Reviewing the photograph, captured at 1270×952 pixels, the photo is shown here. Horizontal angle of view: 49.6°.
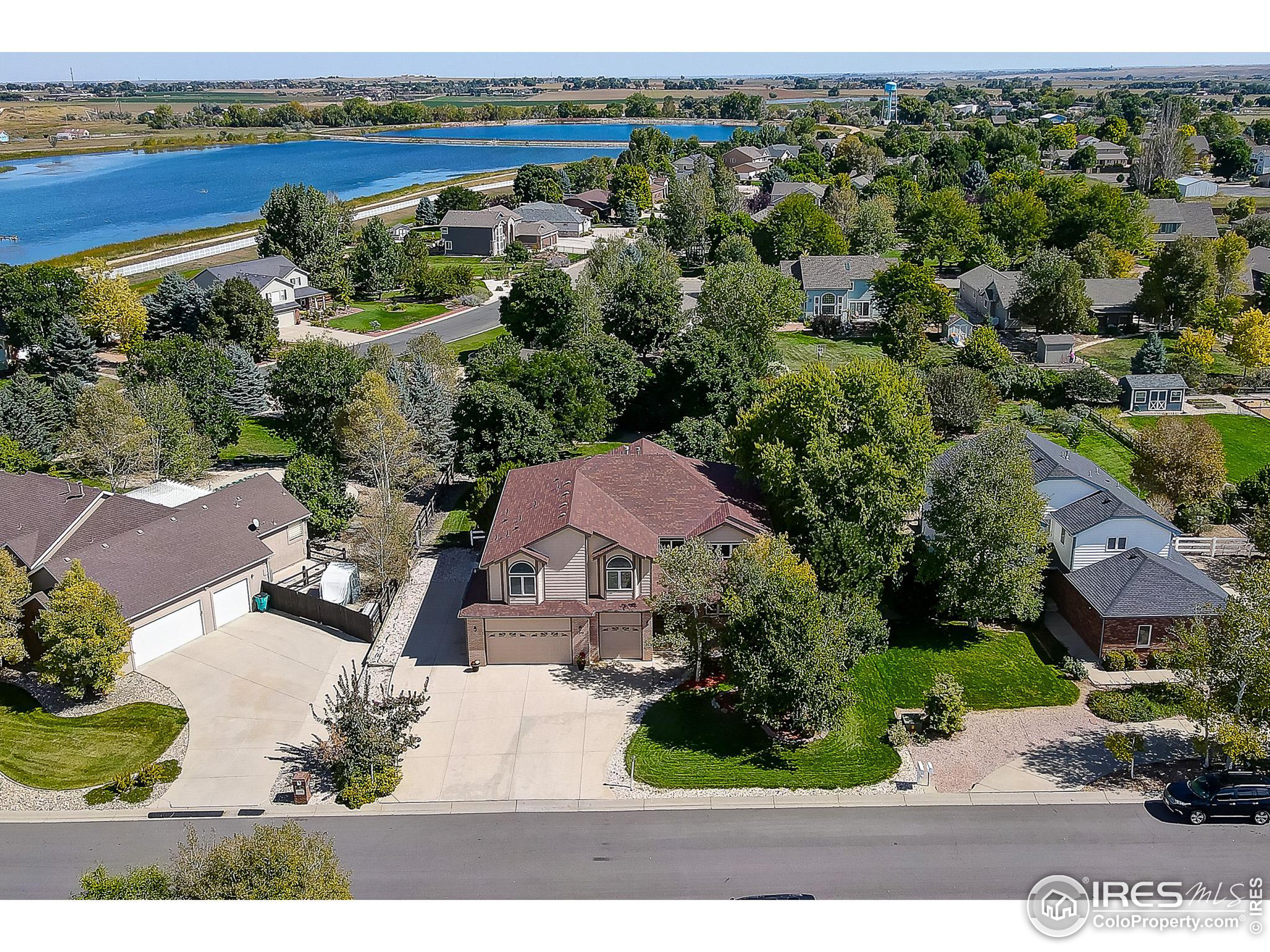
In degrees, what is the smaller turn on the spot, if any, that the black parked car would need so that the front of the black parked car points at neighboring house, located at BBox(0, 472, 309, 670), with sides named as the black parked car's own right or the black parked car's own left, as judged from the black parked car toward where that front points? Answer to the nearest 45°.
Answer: approximately 45° to the black parked car's own right

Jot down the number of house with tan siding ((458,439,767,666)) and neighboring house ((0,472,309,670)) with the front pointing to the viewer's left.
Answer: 0

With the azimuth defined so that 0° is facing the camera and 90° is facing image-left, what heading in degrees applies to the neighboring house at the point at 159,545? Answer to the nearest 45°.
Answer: approximately 315°

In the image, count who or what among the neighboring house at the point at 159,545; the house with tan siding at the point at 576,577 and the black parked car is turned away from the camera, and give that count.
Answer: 0

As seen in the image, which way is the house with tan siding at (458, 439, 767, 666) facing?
toward the camera

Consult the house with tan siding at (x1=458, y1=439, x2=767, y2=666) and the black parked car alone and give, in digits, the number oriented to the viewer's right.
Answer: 0

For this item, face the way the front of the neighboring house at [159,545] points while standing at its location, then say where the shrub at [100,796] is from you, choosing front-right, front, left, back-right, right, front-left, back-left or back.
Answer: front-right

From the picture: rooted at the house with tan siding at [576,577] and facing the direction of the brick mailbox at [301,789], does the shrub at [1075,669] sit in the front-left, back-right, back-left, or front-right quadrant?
back-left

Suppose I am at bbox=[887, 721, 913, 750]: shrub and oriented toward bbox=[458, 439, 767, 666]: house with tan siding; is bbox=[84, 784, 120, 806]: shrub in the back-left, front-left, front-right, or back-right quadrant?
front-left

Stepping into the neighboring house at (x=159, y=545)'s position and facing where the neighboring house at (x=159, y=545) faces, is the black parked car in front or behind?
in front

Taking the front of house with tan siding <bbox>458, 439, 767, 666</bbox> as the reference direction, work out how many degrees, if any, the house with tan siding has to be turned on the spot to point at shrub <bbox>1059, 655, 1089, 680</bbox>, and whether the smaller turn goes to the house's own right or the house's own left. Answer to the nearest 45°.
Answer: approximately 90° to the house's own left

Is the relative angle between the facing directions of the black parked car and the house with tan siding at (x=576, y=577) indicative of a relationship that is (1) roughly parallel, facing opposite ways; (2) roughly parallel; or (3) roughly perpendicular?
roughly perpendicular

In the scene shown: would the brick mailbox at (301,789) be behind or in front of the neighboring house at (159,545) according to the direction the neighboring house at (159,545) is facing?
in front

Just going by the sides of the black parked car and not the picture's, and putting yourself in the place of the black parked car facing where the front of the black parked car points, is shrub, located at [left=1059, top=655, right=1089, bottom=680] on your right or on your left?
on your right

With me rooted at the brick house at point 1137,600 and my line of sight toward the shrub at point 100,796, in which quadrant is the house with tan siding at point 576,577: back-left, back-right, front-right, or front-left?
front-right

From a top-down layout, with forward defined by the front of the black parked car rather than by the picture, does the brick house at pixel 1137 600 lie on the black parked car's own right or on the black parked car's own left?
on the black parked car's own right

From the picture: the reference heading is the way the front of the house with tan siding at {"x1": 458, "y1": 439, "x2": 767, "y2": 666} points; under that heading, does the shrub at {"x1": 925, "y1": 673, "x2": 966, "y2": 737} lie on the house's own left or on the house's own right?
on the house's own left

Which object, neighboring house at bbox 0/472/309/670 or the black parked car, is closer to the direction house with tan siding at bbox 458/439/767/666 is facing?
the black parked car

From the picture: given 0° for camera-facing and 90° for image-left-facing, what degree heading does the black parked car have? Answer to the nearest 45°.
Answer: approximately 45°
